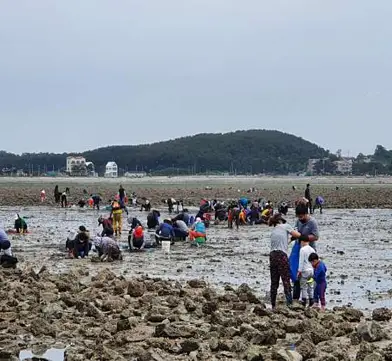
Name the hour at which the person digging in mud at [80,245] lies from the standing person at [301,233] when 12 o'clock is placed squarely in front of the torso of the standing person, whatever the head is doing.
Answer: The person digging in mud is roughly at 3 o'clock from the standing person.

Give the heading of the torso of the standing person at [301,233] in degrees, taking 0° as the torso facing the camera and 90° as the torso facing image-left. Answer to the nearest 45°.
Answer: approximately 45°

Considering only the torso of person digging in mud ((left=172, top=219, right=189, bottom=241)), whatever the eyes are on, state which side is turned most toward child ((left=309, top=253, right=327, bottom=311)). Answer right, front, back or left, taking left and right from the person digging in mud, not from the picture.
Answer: left

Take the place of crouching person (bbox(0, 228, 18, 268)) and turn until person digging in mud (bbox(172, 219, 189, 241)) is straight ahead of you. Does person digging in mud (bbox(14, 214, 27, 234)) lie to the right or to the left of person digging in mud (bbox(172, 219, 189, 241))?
left

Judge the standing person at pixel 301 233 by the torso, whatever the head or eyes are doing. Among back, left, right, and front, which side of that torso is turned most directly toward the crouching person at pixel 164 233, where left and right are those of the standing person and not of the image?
right

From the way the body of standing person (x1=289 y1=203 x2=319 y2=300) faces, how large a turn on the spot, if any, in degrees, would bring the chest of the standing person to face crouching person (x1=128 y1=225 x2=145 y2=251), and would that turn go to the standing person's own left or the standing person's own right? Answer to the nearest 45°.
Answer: approximately 90° to the standing person's own right
